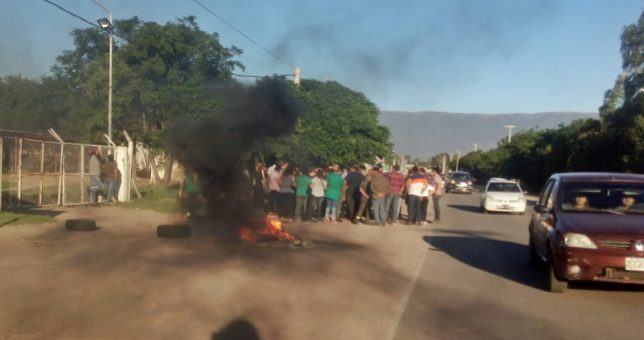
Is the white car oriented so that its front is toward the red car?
yes

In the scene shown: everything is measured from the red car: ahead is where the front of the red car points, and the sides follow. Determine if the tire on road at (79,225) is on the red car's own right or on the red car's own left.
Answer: on the red car's own right

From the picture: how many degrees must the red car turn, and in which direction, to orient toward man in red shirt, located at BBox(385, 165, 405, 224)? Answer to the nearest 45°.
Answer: approximately 135° to its right

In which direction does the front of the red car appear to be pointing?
toward the camera

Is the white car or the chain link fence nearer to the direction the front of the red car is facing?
the chain link fence

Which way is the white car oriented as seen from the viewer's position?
toward the camera

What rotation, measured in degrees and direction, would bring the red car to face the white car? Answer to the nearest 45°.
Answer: approximately 180°

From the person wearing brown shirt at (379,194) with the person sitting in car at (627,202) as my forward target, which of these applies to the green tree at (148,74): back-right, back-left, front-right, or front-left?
back-right

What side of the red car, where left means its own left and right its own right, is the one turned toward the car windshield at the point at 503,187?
back

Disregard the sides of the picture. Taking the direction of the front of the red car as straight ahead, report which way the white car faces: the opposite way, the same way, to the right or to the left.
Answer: the same way
